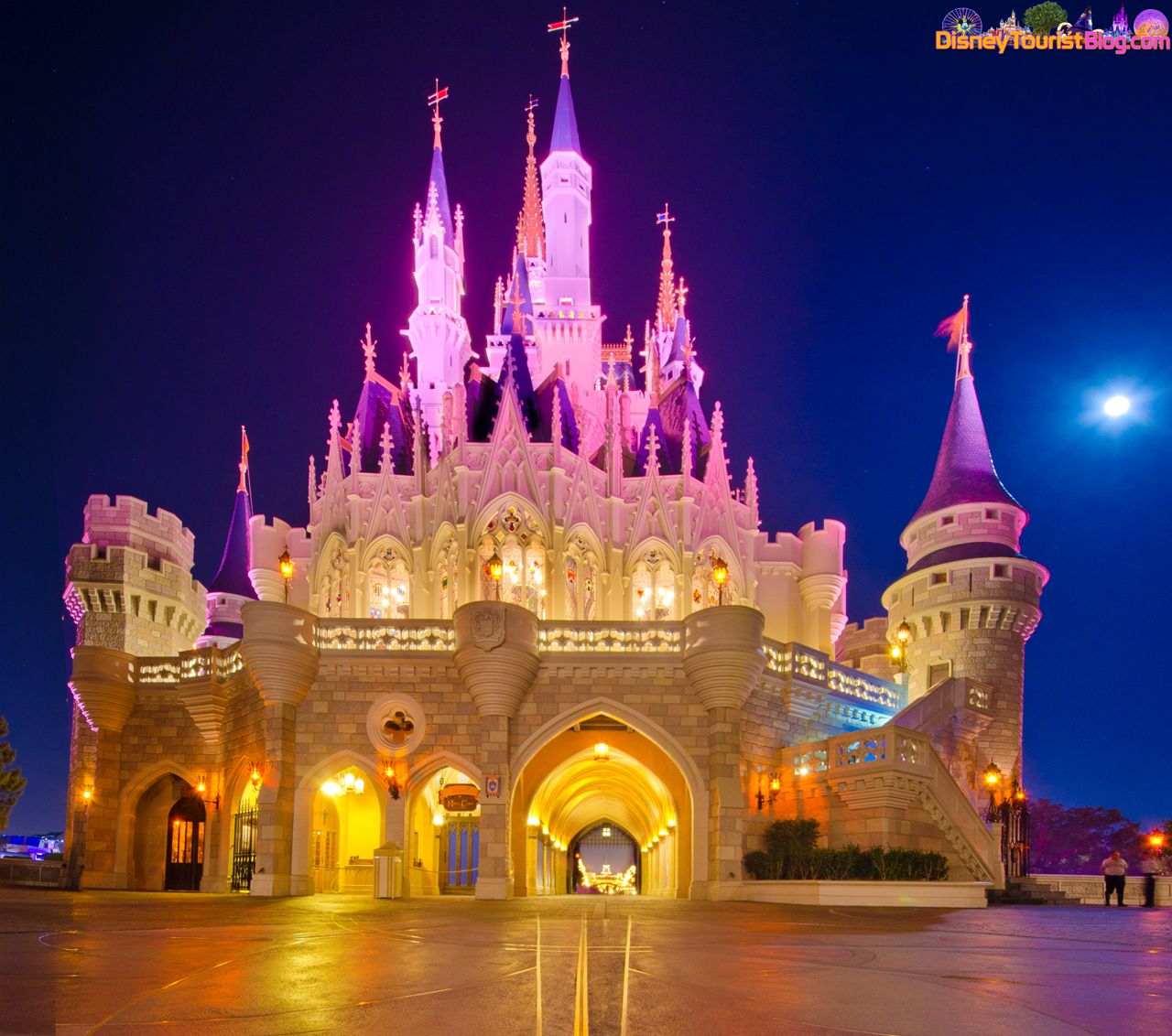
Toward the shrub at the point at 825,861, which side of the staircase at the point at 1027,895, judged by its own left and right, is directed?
right

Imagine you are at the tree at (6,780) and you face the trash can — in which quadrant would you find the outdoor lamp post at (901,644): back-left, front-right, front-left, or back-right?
front-left

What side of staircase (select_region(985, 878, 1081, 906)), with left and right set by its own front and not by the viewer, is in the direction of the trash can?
right

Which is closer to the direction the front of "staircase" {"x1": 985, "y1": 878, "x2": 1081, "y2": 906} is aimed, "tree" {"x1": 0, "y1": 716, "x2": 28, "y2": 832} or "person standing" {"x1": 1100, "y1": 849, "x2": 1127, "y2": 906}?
the person standing

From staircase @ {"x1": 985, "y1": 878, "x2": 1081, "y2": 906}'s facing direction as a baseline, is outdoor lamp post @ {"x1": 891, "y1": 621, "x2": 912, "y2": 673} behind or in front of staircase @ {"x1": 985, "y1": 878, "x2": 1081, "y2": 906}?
behind

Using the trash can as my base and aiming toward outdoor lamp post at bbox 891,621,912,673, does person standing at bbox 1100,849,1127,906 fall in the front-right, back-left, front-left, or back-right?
front-right

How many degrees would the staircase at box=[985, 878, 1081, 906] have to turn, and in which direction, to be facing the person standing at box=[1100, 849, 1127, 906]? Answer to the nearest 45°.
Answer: approximately 45° to its left

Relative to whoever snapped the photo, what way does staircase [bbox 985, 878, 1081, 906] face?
facing the viewer and to the right of the viewer
